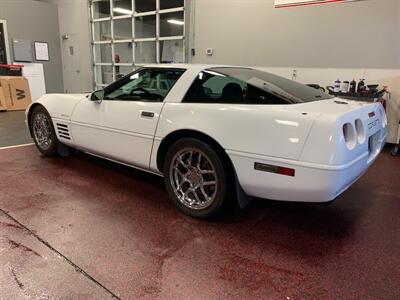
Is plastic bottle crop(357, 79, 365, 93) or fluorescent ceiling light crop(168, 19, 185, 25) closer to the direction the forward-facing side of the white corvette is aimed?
the fluorescent ceiling light

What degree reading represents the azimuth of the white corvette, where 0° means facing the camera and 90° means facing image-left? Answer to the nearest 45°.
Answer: approximately 135°

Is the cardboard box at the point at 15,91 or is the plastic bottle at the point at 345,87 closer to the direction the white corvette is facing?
the cardboard box

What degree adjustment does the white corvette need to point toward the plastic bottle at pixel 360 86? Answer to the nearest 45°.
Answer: approximately 90° to its right

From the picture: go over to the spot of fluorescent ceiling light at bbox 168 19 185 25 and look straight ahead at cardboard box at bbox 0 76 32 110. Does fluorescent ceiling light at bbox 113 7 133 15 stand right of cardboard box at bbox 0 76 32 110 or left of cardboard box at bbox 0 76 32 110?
right

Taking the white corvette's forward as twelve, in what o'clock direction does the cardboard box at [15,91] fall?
The cardboard box is roughly at 12 o'clock from the white corvette.

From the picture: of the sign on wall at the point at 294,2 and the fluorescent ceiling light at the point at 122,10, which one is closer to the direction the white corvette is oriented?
the fluorescent ceiling light

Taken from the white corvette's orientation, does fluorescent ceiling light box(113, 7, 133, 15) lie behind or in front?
in front

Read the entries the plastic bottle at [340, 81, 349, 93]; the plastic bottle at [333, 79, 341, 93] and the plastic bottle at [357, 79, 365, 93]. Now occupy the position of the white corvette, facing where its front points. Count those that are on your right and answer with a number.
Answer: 3

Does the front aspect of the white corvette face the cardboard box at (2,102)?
yes

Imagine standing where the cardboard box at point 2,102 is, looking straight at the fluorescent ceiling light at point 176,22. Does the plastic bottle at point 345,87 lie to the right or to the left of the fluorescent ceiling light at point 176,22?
right

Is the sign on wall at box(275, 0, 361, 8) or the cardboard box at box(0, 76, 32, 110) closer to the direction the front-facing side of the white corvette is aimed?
the cardboard box

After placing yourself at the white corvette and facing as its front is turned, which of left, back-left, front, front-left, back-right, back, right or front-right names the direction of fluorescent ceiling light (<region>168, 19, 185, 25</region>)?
front-right

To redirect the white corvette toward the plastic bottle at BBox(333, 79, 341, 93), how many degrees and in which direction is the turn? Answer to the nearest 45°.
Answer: approximately 90° to its right
